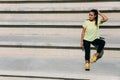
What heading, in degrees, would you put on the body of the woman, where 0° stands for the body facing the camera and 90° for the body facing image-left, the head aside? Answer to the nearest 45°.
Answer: approximately 0°
